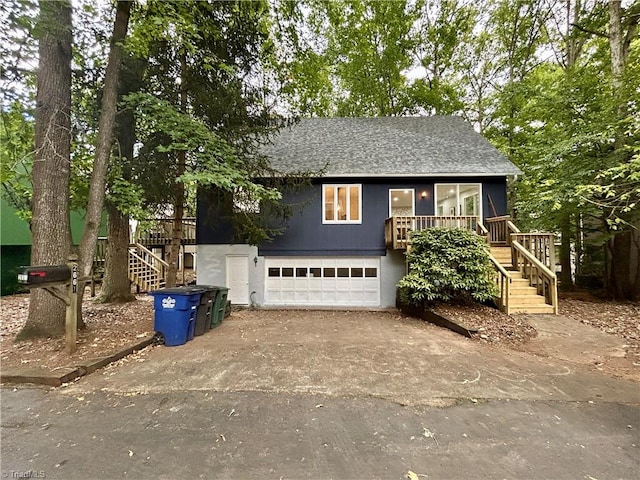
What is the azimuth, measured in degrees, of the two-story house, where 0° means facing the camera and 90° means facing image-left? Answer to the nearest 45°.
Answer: approximately 0°

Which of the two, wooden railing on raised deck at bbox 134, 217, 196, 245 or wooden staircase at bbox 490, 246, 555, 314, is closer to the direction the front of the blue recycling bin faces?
the wooden staircase

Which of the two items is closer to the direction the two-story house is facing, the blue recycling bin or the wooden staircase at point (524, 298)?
the blue recycling bin

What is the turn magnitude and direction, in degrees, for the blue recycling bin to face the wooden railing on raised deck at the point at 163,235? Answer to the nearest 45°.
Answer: approximately 135° to its left

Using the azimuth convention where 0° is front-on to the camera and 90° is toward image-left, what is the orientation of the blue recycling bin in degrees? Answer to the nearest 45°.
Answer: approximately 315°

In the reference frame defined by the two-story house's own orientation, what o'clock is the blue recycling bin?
The blue recycling bin is roughly at 1 o'clock from the two-story house.

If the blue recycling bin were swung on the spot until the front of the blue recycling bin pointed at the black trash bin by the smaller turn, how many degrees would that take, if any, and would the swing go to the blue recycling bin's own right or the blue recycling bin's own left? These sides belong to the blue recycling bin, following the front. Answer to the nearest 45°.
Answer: approximately 90° to the blue recycling bin's own left

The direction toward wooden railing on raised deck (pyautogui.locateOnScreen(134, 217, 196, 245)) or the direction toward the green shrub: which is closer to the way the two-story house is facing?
the green shrub

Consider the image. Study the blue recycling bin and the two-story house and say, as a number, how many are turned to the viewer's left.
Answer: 0

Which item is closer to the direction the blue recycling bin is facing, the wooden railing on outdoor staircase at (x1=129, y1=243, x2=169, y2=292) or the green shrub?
the green shrub
